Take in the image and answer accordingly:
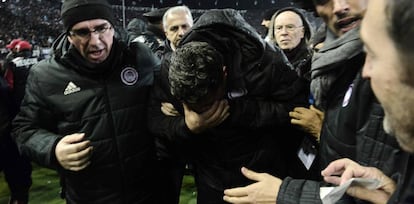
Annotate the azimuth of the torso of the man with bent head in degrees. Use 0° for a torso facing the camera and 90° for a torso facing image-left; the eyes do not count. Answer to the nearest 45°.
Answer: approximately 45°

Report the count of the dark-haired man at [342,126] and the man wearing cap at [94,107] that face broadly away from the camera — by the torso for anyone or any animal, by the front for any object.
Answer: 0

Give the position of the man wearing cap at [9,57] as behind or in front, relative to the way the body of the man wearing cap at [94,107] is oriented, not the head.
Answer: behind

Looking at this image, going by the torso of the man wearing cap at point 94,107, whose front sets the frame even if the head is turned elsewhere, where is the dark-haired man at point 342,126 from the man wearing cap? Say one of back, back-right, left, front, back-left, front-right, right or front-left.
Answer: front-left

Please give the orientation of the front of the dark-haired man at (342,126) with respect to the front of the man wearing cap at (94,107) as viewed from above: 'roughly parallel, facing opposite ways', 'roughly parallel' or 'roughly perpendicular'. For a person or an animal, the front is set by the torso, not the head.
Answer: roughly perpendicular

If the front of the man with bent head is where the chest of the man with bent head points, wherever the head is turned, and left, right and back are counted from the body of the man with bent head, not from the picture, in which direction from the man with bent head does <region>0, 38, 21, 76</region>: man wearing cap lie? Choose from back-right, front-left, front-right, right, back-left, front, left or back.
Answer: right

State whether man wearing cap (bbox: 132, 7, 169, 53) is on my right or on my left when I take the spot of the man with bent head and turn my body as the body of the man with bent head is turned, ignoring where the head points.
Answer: on my right

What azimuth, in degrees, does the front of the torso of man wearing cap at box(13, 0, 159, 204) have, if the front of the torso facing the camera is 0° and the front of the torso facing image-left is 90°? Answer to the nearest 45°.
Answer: approximately 0°
